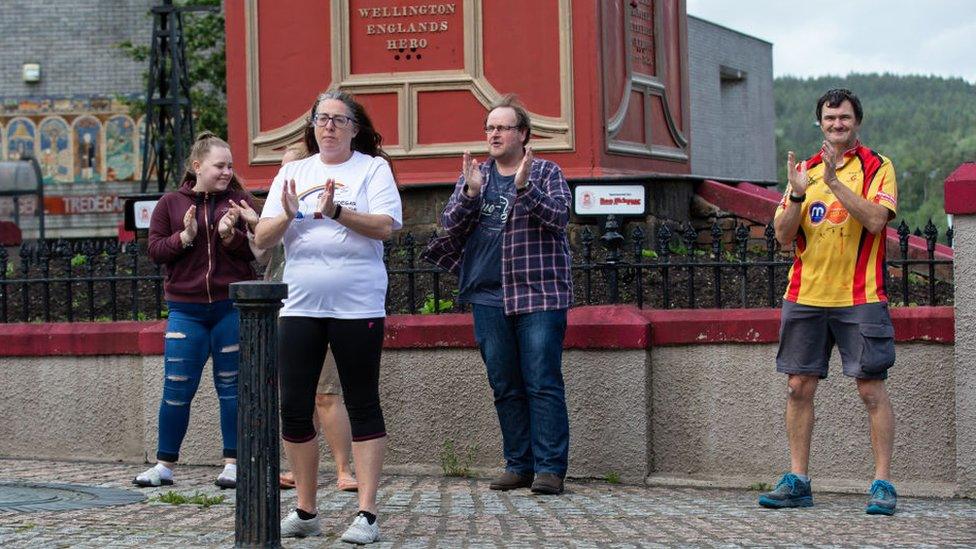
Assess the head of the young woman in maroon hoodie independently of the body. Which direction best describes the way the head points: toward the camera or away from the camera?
toward the camera

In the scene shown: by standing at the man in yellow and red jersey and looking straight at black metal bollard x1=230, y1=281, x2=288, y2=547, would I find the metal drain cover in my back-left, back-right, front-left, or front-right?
front-right

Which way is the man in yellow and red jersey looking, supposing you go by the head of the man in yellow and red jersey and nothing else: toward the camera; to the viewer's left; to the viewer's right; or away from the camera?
toward the camera

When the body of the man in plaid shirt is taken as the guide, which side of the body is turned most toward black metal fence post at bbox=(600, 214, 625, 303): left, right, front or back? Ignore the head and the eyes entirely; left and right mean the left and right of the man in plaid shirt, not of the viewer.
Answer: back

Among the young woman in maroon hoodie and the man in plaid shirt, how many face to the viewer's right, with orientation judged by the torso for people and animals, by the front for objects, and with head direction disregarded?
0

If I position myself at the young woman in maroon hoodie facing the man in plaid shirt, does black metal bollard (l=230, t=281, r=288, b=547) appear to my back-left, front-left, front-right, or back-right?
front-right

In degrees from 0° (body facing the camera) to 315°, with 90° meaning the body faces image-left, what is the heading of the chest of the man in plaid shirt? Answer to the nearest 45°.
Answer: approximately 45°

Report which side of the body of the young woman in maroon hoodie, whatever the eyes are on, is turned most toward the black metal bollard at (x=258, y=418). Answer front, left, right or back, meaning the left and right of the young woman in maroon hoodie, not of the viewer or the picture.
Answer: front

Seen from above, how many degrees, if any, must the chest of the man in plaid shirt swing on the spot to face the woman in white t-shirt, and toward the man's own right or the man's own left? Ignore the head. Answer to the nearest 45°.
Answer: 0° — they already face them

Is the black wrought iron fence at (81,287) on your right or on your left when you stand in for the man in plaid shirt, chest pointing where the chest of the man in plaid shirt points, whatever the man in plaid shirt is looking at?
on your right

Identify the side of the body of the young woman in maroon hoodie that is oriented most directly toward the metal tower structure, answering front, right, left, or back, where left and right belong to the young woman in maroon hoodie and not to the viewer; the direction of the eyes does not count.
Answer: back

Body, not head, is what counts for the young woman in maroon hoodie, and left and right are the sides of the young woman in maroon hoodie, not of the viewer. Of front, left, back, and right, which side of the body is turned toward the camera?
front

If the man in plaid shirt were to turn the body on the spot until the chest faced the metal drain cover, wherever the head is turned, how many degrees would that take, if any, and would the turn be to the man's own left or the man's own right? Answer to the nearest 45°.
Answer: approximately 45° to the man's own right

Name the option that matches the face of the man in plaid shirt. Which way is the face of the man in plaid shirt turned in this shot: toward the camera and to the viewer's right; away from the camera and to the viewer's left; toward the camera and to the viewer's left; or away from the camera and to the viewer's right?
toward the camera and to the viewer's left
